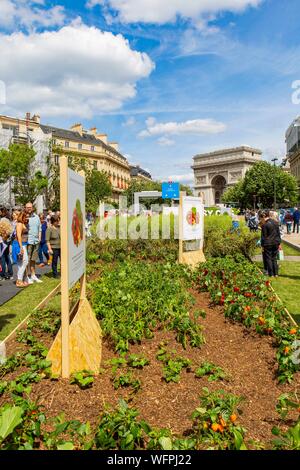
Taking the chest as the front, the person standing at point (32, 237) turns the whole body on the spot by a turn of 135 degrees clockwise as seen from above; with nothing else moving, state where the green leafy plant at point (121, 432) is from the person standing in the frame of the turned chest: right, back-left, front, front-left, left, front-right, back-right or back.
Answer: left

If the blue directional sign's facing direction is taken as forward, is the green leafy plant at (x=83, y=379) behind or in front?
in front

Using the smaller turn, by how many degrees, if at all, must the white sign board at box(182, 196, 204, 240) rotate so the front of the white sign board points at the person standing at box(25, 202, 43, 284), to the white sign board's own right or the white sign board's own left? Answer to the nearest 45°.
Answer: approximately 90° to the white sign board's own right

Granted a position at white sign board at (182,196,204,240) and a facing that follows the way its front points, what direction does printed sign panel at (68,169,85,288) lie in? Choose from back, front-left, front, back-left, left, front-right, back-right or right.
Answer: front

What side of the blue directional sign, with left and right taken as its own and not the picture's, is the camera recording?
front

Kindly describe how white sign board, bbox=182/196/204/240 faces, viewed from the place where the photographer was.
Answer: facing the viewer

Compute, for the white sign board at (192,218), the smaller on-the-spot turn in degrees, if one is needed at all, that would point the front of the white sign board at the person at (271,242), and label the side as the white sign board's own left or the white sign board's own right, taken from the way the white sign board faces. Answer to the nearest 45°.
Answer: approximately 90° to the white sign board's own left

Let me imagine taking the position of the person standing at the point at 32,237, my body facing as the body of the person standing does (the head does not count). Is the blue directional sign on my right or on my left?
on my left

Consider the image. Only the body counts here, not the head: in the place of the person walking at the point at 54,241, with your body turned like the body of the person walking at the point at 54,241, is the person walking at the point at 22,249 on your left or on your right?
on your right

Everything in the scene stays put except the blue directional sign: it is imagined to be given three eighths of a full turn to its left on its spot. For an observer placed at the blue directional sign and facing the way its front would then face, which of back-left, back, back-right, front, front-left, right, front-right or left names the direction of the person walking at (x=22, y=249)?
back-right

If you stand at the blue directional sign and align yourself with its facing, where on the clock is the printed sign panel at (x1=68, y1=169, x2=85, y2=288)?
The printed sign panel is roughly at 12 o'clock from the blue directional sign.

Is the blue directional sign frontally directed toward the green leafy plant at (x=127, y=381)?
yes

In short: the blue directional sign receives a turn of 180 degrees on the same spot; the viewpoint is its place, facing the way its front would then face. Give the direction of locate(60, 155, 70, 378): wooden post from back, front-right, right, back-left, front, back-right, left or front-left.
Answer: back

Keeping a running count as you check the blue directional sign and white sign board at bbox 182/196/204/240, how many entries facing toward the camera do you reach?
2

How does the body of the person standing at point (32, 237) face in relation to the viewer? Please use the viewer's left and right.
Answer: facing the viewer and to the right of the viewer
